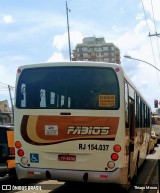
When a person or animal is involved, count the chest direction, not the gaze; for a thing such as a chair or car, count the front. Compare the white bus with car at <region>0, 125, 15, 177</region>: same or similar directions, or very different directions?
same or similar directions

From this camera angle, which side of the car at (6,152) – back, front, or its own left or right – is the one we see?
back

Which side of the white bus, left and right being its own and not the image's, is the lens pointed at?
back

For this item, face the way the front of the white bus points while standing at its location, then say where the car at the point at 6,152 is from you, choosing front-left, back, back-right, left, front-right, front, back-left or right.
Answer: back-left

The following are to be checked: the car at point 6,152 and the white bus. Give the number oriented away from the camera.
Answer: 2
